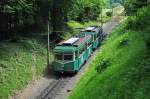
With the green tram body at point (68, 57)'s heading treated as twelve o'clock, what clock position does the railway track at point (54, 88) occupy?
The railway track is roughly at 11 o'clock from the green tram body.

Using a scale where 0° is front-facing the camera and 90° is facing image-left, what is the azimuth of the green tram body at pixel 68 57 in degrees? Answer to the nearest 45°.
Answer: approximately 45°
